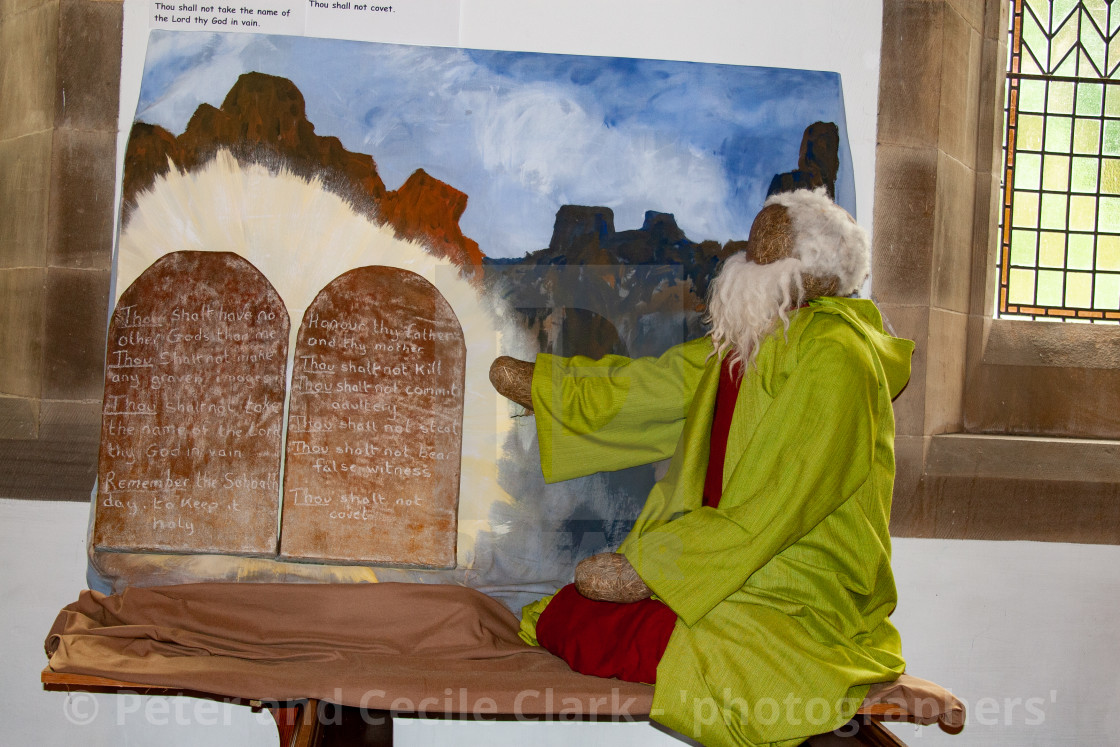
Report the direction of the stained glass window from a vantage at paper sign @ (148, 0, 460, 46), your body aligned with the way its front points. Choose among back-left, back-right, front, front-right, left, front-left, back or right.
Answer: left

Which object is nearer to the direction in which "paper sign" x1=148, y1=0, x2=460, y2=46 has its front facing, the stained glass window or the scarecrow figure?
the scarecrow figure

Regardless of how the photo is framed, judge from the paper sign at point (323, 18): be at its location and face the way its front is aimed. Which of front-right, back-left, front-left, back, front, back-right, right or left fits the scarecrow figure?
front-left

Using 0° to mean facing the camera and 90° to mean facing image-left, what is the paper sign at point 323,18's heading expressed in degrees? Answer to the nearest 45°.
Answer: approximately 0°
